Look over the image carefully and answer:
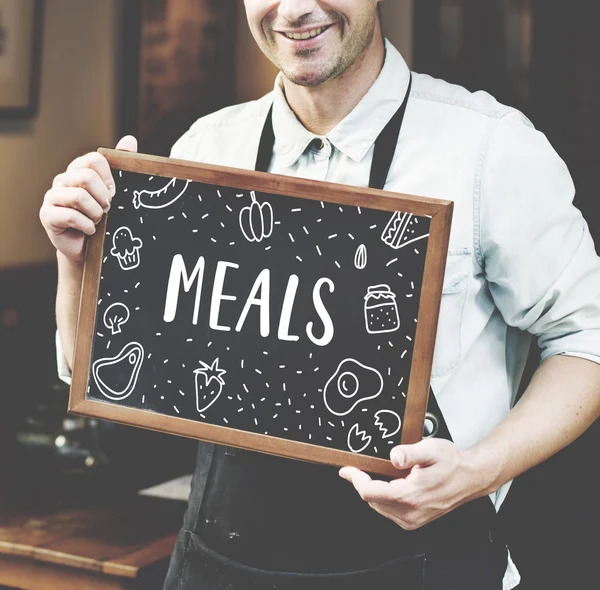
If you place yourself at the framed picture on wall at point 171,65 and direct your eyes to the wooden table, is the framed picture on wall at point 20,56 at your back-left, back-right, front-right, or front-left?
front-right

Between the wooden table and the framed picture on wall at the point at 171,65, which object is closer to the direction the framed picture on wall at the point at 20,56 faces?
the wooden table

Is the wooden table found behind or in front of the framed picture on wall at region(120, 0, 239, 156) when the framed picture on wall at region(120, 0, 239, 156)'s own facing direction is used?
in front

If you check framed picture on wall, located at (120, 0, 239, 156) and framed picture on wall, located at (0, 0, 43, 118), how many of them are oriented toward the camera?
2

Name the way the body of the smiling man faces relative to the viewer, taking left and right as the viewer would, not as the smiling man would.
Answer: facing the viewer and to the left of the viewer

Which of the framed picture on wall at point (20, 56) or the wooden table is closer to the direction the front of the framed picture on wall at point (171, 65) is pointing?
the wooden table

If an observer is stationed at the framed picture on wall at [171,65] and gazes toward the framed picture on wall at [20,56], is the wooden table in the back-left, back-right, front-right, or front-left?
front-left

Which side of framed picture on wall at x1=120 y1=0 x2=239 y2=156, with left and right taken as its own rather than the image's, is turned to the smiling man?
front

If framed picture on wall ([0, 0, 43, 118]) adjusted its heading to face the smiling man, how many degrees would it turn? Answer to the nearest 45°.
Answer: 0° — it already faces them

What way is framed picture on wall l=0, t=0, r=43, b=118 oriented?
toward the camera

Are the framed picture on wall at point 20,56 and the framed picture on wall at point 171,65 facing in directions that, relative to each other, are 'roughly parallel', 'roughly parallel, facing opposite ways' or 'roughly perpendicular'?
roughly parallel
